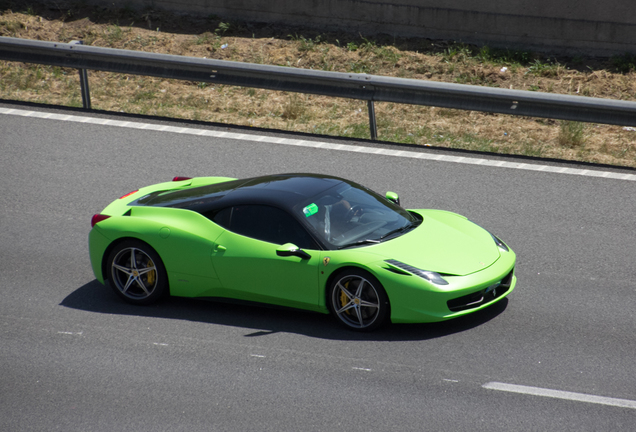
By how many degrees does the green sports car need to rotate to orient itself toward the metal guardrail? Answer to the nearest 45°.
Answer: approximately 135° to its left

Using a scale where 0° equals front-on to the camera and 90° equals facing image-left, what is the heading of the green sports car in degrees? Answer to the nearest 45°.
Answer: approximately 315°

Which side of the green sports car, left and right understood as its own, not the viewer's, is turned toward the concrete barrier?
left
